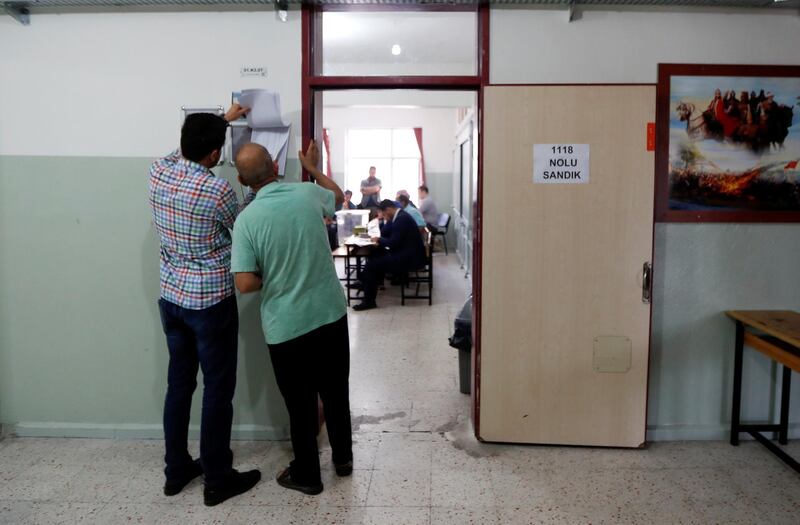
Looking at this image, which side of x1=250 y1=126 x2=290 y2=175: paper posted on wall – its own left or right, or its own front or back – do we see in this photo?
front

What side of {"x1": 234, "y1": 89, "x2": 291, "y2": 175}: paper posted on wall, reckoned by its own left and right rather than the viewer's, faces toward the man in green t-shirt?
front

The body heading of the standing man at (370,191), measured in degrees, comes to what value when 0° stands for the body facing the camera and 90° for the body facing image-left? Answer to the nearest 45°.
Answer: approximately 0°

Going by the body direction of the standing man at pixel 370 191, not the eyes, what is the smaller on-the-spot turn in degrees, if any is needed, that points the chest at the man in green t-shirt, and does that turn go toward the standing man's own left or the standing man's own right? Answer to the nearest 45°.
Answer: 0° — they already face them

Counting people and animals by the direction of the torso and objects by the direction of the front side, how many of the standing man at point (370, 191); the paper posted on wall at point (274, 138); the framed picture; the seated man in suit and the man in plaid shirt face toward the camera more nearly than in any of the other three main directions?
3

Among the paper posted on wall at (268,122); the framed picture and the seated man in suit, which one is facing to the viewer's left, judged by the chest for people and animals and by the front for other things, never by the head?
the seated man in suit

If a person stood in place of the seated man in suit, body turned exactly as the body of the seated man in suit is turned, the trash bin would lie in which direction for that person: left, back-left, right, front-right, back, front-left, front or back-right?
left

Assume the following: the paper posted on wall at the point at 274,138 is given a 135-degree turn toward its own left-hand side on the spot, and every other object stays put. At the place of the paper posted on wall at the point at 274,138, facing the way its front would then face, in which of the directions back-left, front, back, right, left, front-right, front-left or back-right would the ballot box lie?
front-left

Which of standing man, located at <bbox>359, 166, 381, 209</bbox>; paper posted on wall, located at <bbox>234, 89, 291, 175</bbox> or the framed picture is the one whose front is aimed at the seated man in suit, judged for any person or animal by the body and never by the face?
the standing man

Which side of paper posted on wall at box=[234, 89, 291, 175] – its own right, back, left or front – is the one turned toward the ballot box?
back

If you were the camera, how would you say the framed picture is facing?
facing the viewer

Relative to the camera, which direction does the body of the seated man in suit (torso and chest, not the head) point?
to the viewer's left

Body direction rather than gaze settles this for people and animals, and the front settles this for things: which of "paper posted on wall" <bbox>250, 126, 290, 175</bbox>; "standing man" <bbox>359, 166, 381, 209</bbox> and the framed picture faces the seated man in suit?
the standing man

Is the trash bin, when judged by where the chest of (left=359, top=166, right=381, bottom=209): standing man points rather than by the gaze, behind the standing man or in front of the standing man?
in front
